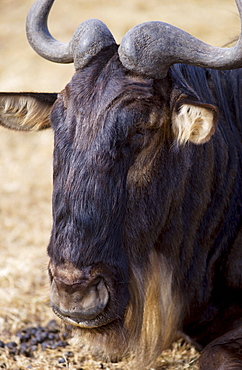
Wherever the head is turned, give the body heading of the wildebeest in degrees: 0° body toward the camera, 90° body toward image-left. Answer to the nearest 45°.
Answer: approximately 45°
